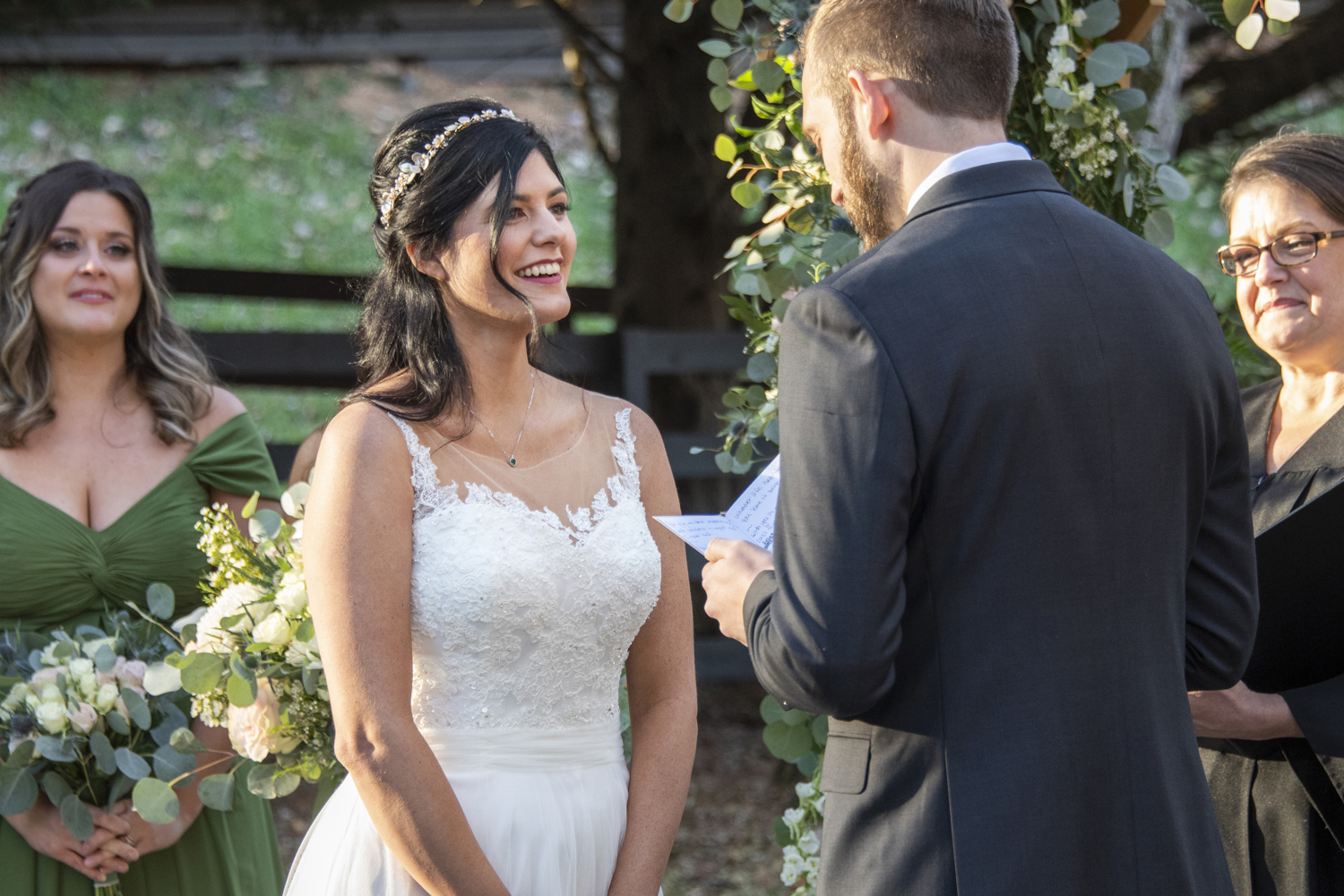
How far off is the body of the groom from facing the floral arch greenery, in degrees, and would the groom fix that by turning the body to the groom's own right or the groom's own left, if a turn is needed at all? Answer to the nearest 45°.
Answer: approximately 45° to the groom's own right

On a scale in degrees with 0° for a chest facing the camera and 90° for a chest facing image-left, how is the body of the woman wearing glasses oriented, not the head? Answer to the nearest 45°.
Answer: approximately 45°

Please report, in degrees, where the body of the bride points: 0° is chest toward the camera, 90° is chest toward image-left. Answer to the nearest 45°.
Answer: approximately 315°

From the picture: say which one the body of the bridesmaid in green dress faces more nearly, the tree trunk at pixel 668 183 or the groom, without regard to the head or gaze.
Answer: the groom

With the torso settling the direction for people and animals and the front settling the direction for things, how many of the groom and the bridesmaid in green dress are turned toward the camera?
1

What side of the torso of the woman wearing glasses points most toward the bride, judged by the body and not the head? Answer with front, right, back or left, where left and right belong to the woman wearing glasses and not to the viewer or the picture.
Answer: front

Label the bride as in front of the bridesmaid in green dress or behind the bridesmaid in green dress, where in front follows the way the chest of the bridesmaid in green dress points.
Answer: in front

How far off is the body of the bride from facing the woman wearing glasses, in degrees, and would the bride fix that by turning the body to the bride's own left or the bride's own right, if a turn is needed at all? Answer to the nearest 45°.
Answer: approximately 45° to the bride's own left

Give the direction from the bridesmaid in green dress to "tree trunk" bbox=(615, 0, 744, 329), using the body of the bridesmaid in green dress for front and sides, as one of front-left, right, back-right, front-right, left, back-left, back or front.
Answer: back-left
